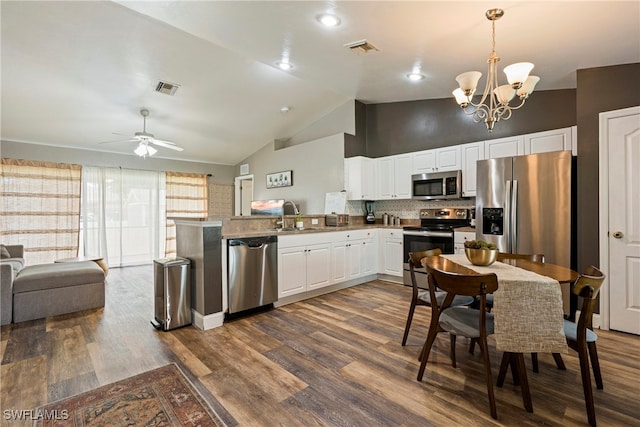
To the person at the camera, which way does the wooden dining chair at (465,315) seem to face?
facing away from the viewer and to the right of the viewer

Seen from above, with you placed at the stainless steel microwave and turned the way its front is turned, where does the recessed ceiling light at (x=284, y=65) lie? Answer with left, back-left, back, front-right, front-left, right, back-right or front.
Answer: front-right

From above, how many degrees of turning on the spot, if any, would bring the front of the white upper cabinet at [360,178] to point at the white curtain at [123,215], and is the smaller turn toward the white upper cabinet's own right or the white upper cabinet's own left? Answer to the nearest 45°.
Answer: approximately 135° to the white upper cabinet's own right

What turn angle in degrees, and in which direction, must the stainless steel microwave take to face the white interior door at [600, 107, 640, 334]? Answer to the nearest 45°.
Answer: approximately 45° to its left

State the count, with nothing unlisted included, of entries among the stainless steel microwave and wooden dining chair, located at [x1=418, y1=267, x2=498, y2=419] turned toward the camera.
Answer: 1

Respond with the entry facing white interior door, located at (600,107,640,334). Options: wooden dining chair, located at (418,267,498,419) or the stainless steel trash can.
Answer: the wooden dining chair

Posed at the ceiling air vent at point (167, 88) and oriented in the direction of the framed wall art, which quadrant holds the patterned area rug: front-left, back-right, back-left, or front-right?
back-right
